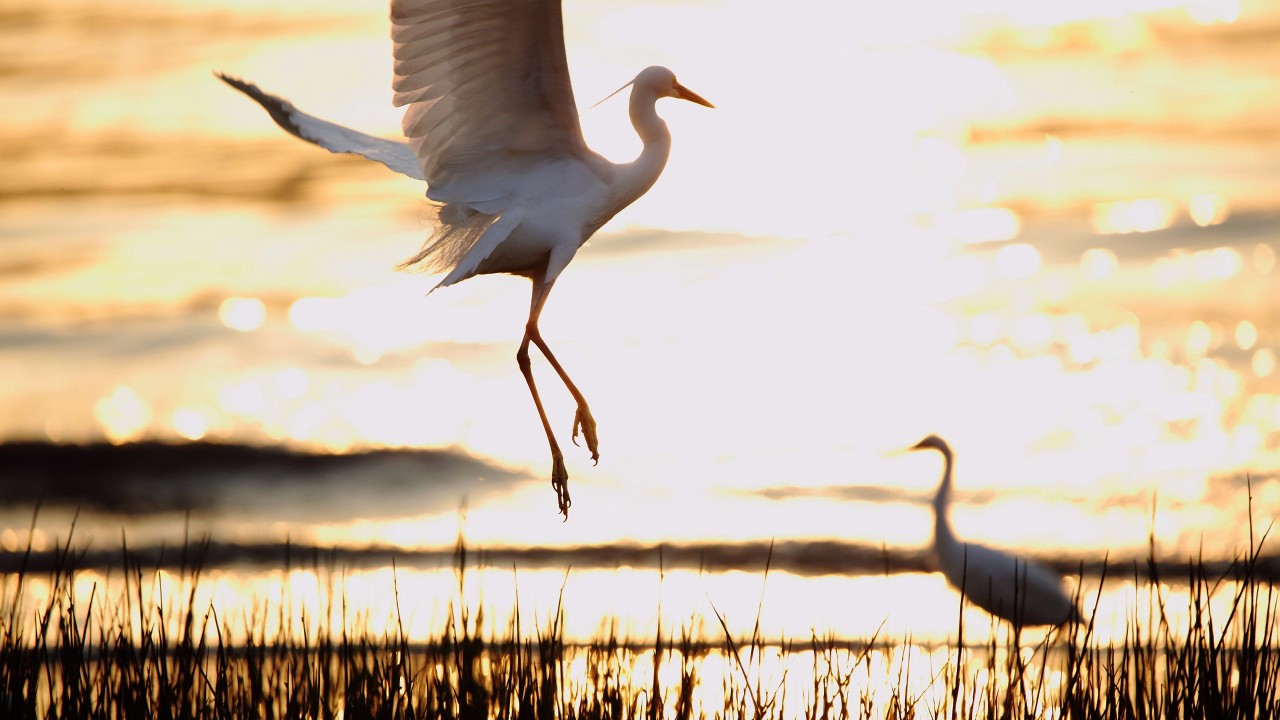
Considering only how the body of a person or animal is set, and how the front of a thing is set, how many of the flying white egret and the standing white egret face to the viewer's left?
1

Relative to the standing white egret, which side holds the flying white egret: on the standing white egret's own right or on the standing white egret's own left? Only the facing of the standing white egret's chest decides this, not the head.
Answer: on the standing white egret's own left

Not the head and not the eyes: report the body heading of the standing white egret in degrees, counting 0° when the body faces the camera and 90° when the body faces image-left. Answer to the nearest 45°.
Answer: approximately 90°

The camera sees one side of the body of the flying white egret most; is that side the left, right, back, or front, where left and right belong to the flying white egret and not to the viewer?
right

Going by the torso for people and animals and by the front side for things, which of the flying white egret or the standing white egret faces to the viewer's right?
the flying white egret

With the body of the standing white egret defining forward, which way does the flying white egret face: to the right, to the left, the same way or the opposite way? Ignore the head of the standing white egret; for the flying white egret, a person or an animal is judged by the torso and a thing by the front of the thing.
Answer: the opposite way

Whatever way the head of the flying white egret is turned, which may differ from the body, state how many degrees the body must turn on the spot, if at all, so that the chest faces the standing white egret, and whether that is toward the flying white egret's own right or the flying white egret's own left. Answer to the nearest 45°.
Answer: approximately 45° to the flying white egret's own left
